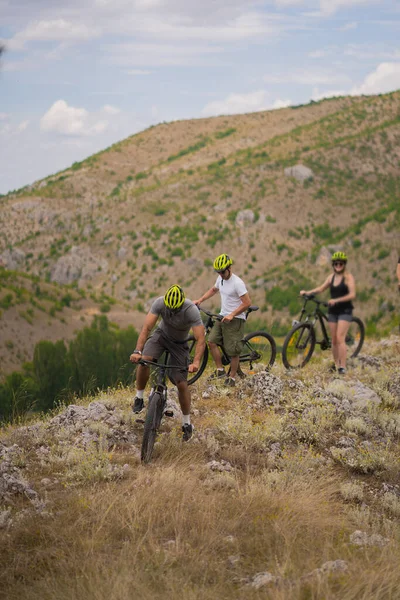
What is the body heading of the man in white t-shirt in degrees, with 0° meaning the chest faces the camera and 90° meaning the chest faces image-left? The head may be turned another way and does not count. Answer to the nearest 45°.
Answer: approximately 45°

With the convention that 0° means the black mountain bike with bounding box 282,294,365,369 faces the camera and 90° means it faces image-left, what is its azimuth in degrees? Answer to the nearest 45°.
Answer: approximately 45°

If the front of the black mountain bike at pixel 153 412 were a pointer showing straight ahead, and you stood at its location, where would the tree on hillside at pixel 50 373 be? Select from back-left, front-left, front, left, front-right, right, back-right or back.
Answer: back

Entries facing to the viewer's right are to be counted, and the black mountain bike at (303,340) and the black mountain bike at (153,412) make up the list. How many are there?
0

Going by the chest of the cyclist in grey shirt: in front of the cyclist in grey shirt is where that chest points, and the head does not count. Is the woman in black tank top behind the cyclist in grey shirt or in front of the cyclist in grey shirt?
behind

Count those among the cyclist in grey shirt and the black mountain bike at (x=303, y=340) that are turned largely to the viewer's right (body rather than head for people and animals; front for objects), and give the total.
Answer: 0

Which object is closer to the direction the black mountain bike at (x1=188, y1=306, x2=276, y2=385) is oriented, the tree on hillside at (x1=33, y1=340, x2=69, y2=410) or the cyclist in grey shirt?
the cyclist in grey shirt

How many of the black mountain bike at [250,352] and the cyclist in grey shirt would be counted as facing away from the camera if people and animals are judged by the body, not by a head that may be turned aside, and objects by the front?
0

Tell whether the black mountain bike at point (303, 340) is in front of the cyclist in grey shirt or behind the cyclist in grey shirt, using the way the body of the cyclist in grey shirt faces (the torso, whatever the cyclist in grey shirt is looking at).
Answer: behind

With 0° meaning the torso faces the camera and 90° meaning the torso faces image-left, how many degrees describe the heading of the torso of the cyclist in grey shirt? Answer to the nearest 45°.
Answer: approximately 0°
